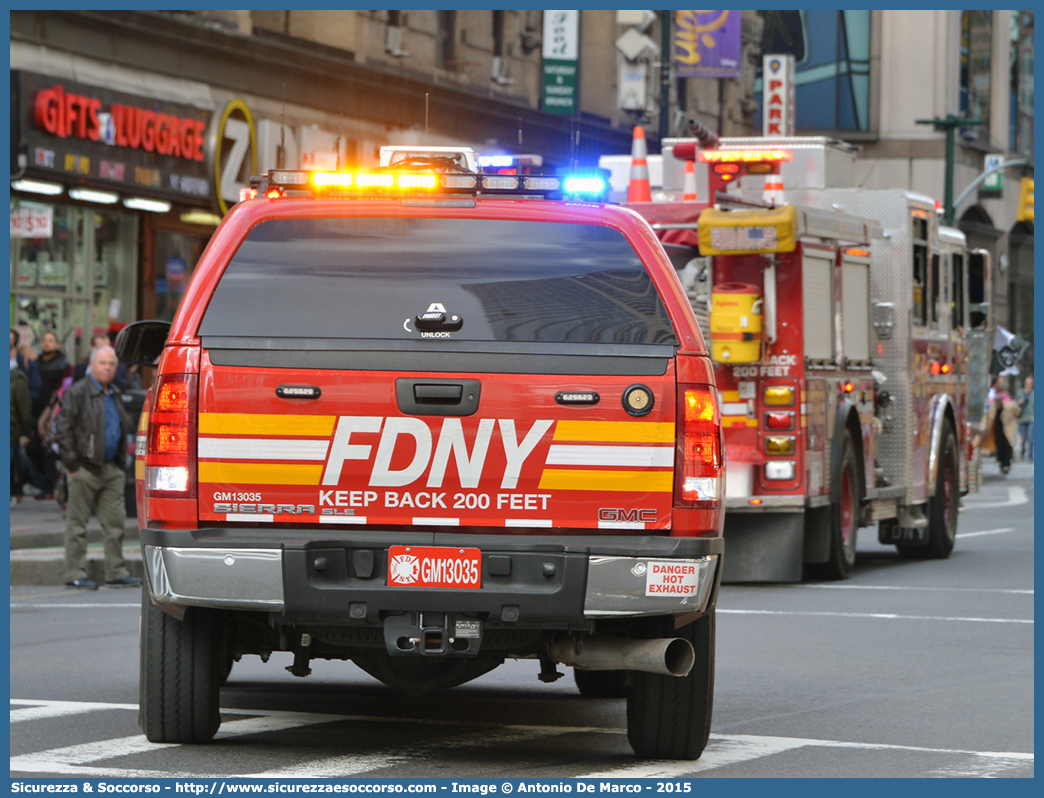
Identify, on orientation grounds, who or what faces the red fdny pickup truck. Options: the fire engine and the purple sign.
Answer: the purple sign

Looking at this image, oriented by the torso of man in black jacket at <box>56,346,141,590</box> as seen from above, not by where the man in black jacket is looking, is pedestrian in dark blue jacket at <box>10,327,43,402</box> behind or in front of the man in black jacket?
behind

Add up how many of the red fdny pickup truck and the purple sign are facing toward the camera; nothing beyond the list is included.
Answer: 1

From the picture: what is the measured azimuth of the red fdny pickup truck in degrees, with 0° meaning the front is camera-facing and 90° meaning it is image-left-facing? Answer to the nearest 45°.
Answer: approximately 180°

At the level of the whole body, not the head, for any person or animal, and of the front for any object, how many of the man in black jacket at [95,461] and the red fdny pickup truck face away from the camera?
1

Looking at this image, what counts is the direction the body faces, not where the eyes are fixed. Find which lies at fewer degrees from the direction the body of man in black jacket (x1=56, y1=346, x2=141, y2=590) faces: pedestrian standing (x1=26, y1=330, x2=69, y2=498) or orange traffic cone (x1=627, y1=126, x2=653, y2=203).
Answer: the orange traffic cone

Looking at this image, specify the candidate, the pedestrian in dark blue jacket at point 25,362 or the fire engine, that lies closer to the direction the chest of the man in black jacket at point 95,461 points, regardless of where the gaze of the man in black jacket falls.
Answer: the fire engine

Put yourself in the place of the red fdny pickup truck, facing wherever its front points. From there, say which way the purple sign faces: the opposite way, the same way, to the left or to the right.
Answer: the opposite way

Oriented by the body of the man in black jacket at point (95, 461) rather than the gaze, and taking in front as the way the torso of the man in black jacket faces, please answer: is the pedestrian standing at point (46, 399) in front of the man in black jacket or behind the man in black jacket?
behind
